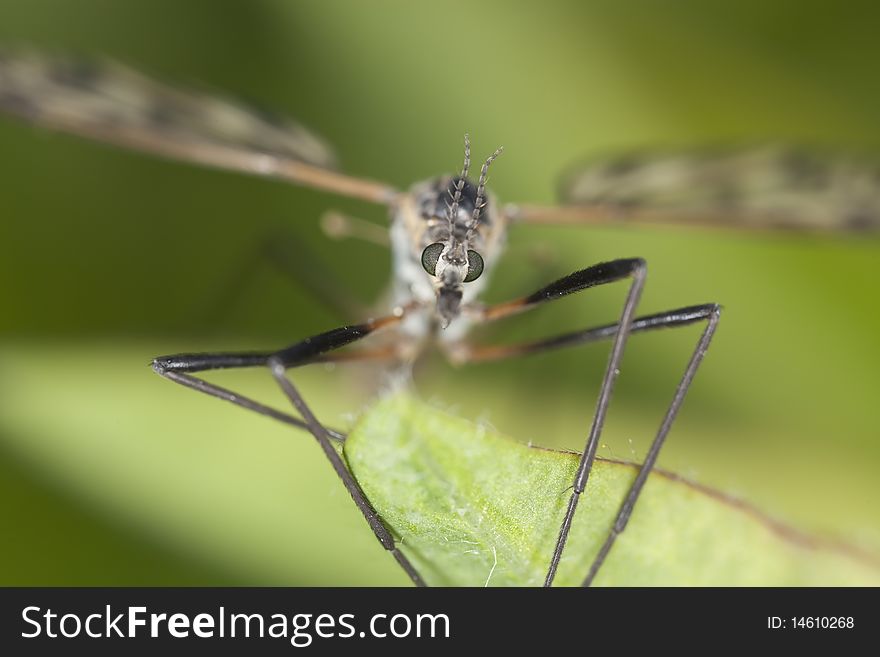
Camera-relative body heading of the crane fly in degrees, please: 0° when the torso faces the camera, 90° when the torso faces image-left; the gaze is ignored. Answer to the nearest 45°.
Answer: approximately 0°
